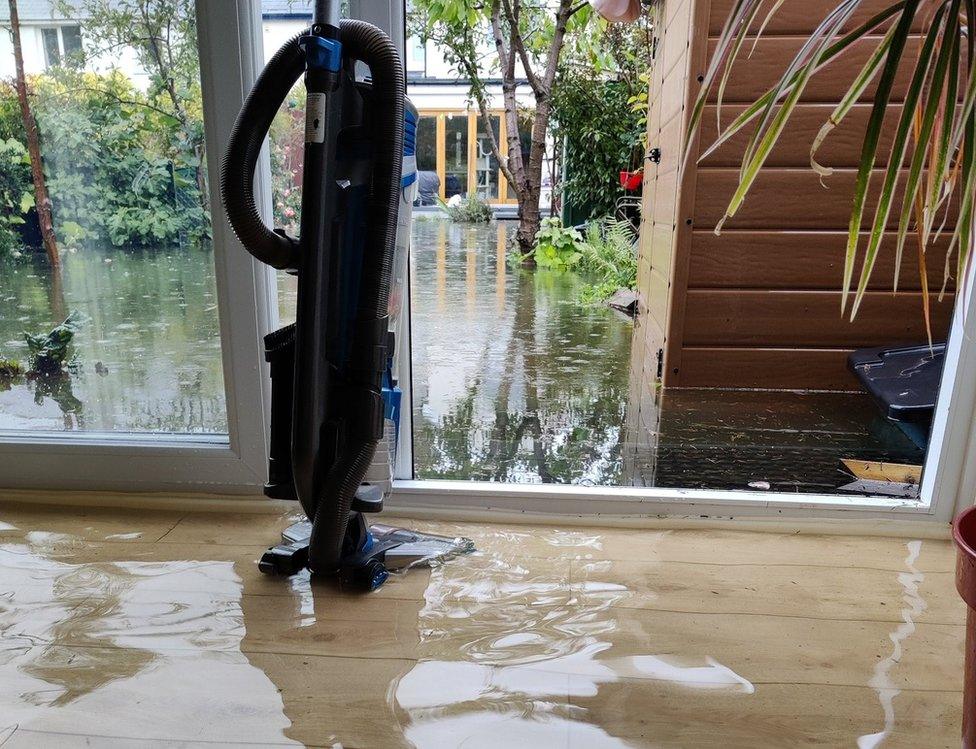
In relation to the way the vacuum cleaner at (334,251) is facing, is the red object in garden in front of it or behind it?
in front

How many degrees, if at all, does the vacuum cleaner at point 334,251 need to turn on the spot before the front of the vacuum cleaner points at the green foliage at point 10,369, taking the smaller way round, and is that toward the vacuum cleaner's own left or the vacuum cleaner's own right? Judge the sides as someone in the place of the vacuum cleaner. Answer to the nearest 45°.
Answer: approximately 90° to the vacuum cleaner's own left

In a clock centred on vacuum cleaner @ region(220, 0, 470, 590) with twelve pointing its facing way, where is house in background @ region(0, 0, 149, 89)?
The house in background is roughly at 9 o'clock from the vacuum cleaner.

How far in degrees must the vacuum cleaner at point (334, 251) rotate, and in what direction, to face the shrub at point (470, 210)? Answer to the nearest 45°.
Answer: approximately 45° to its left

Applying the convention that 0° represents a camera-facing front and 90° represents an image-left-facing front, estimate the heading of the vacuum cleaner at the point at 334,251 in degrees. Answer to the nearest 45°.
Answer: approximately 225°

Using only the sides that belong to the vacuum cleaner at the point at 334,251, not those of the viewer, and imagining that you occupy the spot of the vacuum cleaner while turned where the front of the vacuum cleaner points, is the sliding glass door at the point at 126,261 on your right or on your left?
on your left

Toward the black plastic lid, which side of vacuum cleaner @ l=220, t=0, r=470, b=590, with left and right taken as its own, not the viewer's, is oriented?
front

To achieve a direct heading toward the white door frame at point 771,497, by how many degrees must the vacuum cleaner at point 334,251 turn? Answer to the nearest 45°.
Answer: approximately 45° to its right

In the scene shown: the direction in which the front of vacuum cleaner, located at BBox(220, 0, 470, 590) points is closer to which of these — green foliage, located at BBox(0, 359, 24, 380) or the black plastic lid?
the black plastic lid

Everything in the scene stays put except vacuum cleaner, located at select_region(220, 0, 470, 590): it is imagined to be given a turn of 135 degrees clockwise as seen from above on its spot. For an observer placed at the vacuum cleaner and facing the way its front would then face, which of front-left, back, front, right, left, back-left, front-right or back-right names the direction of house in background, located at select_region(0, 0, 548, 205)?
back
